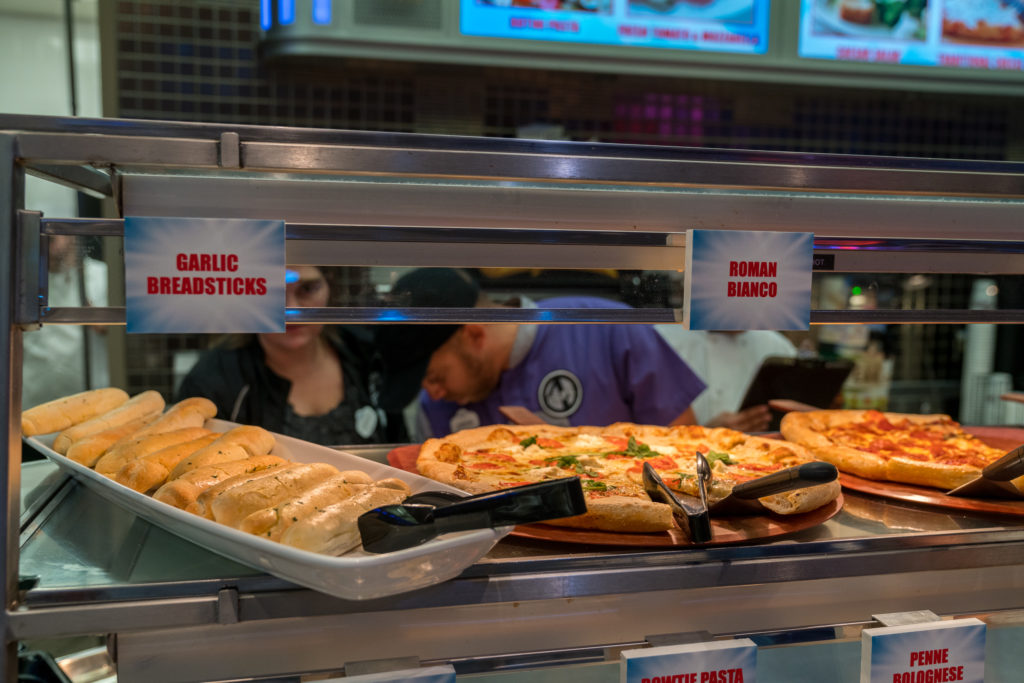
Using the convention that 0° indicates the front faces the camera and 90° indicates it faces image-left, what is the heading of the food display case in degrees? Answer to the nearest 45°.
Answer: approximately 0°

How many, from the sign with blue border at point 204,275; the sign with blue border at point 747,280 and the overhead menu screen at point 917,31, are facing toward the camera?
3

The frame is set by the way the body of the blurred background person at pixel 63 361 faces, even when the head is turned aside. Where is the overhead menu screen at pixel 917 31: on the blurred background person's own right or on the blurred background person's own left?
on the blurred background person's own left

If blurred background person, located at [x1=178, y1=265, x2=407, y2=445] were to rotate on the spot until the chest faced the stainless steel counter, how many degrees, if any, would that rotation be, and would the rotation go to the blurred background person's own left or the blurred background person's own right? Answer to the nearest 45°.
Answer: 0° — they already face it

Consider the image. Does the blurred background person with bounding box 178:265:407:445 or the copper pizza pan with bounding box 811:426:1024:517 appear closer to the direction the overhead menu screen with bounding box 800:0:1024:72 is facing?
the copper pizza pan

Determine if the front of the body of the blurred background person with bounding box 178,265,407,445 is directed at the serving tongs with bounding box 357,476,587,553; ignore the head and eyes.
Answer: yes
